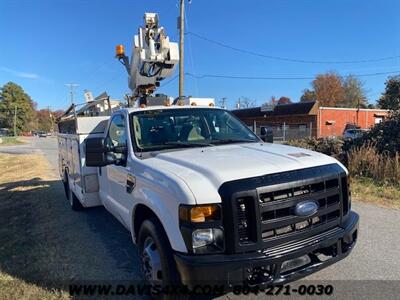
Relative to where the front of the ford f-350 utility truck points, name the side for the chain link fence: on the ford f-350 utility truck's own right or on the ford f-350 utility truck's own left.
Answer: on the ford f-350 utility truck's own left

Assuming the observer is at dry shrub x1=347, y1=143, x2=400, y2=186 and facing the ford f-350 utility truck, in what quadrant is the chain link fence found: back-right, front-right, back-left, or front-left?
back-right

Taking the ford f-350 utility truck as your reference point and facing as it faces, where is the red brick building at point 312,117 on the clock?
The red brick building is roughly at 8 o'clock from the ford f-350 utility truck.

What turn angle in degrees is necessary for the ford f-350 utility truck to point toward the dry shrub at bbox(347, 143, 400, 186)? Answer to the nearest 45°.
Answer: approximately 90° to its left

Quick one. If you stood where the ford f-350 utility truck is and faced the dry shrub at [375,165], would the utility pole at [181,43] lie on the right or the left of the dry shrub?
left

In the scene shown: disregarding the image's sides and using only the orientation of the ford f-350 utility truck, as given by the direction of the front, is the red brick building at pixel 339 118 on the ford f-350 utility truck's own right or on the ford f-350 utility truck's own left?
on the ford f-350 utility truck's own left

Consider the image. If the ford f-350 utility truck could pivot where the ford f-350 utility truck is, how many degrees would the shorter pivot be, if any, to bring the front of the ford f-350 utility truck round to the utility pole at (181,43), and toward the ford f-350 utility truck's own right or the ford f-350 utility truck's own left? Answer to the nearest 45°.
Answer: approximately 135° to the ford f-350 utility truck's own left

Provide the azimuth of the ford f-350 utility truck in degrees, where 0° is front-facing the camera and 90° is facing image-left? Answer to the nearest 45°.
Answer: approximately 315°
